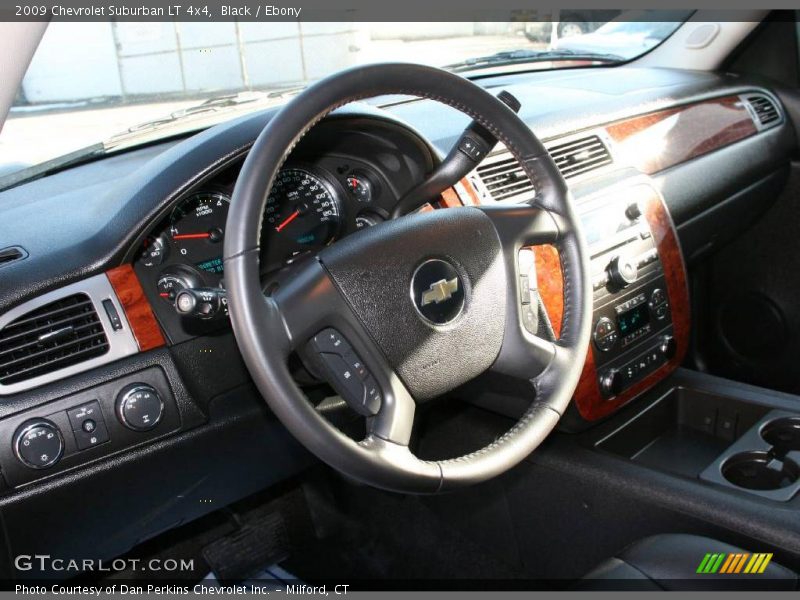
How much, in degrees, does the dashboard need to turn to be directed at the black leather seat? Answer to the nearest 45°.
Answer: approximately 45° to its left

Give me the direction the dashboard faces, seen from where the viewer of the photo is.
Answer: facing the viewer and to the right of the viewer
